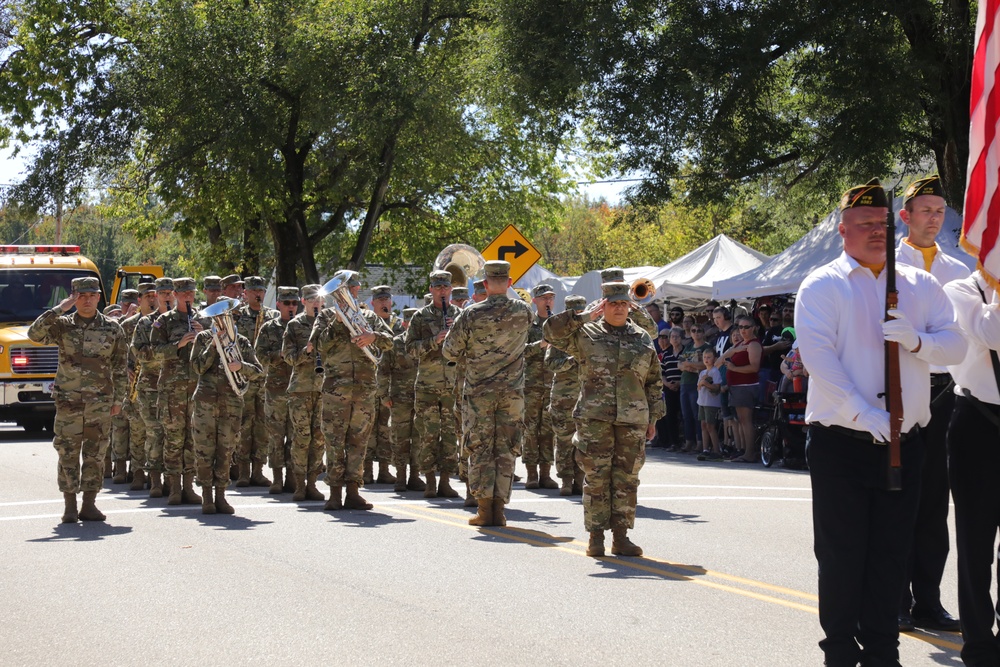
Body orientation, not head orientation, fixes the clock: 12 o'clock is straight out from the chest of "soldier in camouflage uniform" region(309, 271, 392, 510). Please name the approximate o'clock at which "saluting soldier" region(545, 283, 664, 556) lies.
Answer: The saluting soldier is roughly at 11 o'clock from the soldier in camouflage uniform.

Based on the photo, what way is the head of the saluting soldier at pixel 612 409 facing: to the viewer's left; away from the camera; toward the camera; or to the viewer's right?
toward the camera

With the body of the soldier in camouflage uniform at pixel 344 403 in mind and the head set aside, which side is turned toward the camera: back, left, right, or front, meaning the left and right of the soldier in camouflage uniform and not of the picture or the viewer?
front

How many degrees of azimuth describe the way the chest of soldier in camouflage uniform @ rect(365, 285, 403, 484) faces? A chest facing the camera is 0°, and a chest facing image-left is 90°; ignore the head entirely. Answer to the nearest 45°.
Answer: approximately 315°

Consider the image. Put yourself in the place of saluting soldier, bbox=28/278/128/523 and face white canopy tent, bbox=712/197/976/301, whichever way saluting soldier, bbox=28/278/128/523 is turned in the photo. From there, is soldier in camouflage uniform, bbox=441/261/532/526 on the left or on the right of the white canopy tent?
right

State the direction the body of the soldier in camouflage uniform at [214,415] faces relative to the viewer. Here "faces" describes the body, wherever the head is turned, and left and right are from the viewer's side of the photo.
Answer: facing the viewer

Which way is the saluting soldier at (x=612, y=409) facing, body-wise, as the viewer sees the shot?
toward the camera

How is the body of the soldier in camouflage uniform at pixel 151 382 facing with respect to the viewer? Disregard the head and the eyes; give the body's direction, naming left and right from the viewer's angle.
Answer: facing the viewer and to the right of the viewer

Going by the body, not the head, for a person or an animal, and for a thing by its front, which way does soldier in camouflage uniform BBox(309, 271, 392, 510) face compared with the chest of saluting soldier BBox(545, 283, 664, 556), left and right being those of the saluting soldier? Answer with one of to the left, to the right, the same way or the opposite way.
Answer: the same way

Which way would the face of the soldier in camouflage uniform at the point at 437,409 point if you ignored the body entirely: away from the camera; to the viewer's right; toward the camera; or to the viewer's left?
toward the camera

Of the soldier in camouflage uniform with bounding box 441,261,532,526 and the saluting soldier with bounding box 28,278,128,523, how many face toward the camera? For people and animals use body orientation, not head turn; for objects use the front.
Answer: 1

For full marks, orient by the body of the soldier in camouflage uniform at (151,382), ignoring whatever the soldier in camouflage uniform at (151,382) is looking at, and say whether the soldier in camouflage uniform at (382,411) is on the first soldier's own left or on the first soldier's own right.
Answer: on the first soldier's own left

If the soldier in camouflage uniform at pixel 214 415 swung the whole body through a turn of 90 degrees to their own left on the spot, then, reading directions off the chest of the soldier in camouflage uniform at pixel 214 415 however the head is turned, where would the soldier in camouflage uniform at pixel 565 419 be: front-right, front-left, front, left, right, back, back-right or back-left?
front

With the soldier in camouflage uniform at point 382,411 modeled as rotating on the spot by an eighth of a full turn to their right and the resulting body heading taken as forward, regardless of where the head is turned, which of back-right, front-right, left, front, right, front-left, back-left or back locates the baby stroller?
left

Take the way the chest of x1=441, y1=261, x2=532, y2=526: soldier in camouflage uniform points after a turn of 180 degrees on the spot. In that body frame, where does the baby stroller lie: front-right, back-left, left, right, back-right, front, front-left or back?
back-left

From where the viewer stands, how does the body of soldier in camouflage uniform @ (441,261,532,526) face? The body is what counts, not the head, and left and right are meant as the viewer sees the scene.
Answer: facing away from the viewer

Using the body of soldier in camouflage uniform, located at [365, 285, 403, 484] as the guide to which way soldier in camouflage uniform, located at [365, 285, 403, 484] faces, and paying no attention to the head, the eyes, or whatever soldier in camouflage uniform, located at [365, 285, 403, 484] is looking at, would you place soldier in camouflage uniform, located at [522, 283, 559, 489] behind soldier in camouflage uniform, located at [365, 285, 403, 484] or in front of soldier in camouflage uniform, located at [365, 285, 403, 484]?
in front

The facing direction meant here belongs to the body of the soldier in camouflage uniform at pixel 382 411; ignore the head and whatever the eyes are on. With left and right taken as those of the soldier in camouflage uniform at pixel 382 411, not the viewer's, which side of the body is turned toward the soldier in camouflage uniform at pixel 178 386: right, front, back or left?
right

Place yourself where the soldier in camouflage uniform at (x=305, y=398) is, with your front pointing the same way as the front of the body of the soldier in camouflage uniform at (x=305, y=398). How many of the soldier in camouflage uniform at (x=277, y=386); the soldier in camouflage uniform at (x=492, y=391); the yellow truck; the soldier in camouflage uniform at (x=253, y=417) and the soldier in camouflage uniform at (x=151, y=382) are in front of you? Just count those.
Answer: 1
